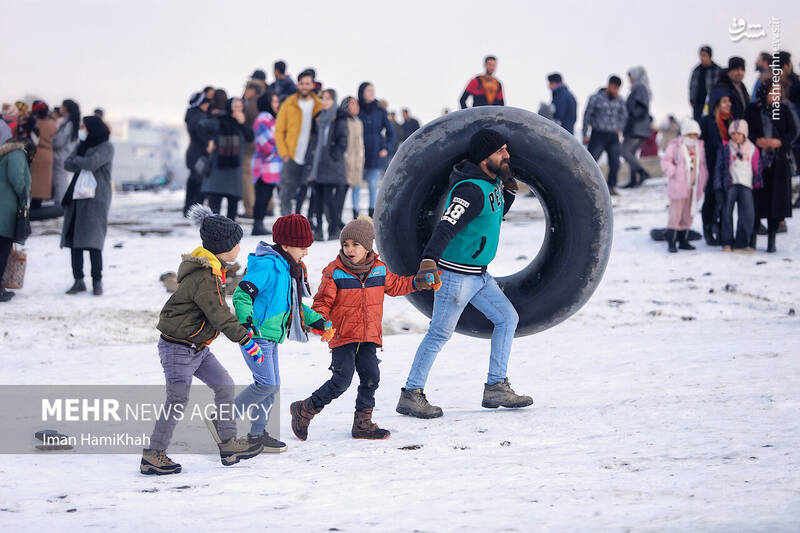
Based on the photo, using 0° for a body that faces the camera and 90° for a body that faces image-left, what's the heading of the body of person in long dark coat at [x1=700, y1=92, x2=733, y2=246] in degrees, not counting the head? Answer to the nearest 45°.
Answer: approximately 315°

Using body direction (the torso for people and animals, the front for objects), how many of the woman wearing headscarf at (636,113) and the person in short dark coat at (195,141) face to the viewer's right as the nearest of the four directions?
1

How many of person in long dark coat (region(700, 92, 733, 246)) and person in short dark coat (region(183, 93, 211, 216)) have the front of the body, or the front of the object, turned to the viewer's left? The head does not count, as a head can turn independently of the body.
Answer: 0

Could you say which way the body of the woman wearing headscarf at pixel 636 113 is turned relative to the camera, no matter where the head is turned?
to the viewer's left

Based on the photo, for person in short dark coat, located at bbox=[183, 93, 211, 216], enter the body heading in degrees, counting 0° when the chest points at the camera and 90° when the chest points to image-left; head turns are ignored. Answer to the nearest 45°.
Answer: approximately 270°

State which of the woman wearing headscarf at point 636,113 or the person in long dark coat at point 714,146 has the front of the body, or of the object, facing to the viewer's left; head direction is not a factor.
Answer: the woman wearing headscarf

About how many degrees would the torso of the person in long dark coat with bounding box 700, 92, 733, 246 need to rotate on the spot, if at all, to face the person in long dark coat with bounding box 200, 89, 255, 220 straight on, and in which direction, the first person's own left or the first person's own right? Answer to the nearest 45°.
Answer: approximately 135° to the first person's own right

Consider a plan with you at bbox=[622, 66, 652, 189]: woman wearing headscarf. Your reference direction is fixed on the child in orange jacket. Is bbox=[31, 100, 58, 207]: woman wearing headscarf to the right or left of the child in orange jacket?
right
